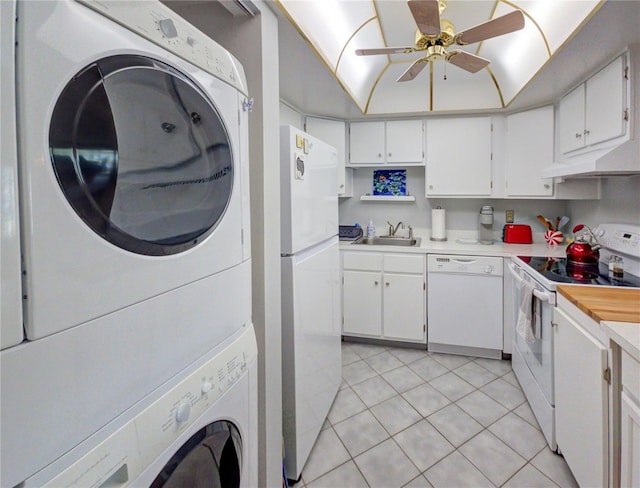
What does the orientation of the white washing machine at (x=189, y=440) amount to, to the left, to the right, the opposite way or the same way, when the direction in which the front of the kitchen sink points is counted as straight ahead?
to the left

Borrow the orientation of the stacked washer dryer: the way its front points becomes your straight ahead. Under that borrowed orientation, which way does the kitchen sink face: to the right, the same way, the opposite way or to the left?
to the right

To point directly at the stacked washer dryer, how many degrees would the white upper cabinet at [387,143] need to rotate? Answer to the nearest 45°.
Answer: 0° — it already faces it

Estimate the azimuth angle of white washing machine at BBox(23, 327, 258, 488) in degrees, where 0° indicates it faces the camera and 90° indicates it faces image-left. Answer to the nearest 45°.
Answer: approximately 315°

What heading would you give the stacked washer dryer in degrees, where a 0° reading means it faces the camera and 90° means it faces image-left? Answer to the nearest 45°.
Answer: approximately 315°

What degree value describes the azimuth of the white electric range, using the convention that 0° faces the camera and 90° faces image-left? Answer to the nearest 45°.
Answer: approximately 90°
